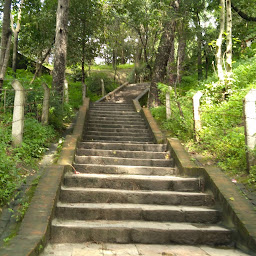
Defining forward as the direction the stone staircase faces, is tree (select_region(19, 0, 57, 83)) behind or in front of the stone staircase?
behind

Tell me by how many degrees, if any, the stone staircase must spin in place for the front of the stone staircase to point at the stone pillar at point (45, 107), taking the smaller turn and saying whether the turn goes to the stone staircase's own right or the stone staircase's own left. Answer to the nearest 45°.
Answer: approximately 135° to the stone staircase's own right

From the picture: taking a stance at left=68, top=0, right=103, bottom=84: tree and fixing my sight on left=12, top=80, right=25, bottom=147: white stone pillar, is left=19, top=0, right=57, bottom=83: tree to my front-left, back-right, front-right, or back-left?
front-right

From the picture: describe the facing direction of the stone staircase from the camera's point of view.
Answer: facing the viewer

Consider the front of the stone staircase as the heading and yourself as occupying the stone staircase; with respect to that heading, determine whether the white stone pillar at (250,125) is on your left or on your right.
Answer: on your left

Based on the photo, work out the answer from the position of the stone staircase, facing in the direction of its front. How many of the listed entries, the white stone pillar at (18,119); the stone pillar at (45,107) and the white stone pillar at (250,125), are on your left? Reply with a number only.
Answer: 1

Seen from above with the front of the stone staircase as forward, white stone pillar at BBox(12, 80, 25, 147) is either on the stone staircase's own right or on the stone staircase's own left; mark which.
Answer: on the stone staircase's own right

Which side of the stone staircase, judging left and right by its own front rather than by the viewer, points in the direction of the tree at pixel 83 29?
back
